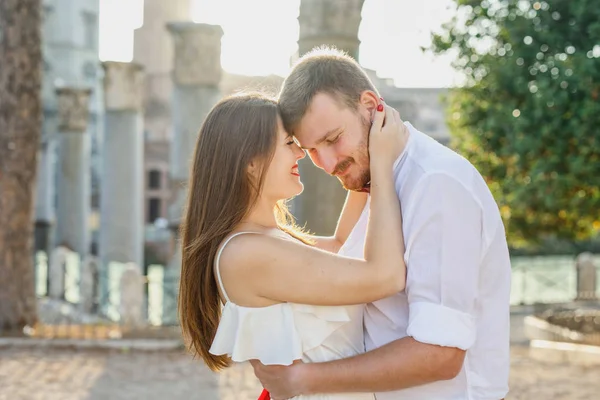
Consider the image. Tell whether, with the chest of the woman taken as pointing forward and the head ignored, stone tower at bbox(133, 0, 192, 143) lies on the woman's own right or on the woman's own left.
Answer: on the woman's own left

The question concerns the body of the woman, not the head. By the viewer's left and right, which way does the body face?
facing to the right of the viewer

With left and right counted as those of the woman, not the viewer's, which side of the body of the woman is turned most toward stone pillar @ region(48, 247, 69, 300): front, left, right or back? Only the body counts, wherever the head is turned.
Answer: left

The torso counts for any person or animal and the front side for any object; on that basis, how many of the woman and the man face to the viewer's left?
1

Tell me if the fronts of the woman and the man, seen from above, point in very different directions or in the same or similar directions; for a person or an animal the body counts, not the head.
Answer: very different directions

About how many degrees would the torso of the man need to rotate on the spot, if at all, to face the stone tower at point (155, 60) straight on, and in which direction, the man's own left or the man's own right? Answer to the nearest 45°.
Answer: approximately 90° to the man's own right

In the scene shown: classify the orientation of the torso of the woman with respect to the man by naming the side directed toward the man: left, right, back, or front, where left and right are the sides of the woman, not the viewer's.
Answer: front

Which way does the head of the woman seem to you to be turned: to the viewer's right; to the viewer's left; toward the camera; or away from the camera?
to the viewer's right

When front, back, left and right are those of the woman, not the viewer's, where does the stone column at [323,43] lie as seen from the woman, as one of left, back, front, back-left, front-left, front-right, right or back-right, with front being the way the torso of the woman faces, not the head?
left

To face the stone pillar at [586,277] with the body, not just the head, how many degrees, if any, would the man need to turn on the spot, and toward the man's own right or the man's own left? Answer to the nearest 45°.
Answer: approximately 90° to the man's own right

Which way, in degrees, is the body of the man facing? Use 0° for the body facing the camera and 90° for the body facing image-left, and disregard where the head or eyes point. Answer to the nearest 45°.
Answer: approximately 90°

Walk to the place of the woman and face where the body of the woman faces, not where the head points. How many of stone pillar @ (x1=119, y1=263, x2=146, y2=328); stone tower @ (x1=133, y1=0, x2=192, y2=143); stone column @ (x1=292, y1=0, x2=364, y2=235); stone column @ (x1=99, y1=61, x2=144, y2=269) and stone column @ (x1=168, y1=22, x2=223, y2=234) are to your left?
5
